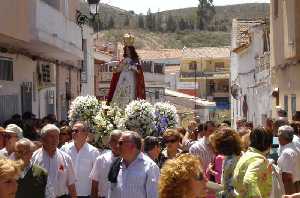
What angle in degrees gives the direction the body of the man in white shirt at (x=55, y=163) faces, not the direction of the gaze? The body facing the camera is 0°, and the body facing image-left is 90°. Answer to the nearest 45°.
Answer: approximately 0°

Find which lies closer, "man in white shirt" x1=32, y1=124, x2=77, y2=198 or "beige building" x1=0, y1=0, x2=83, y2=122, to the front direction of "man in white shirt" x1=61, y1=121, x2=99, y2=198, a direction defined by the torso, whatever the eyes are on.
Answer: the man in white shirt

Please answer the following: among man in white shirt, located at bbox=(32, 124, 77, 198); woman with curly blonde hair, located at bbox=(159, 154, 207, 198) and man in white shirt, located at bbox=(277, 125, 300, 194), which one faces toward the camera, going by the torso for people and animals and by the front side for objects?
man in white shirt, located at bbox=(32, 124, 77, 198)

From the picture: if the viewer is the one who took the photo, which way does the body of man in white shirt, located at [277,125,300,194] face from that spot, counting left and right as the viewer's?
facing to the left of the viewer

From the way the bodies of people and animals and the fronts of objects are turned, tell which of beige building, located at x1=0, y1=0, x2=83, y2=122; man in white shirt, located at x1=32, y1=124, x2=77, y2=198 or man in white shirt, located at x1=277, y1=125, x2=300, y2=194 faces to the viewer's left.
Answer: man in white shirt, located at x1=277, y1=125, x2=300, y2=194

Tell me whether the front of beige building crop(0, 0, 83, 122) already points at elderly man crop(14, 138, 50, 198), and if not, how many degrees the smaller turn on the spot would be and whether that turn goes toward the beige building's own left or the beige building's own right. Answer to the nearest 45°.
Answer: approximately 45° to the beige building's own right

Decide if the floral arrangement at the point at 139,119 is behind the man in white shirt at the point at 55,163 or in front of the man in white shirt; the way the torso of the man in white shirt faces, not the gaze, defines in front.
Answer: behind

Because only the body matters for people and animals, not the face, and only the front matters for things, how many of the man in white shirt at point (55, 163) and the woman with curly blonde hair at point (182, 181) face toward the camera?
1

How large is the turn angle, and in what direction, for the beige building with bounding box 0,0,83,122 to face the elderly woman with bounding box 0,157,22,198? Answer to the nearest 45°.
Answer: approximately 45° to its right
